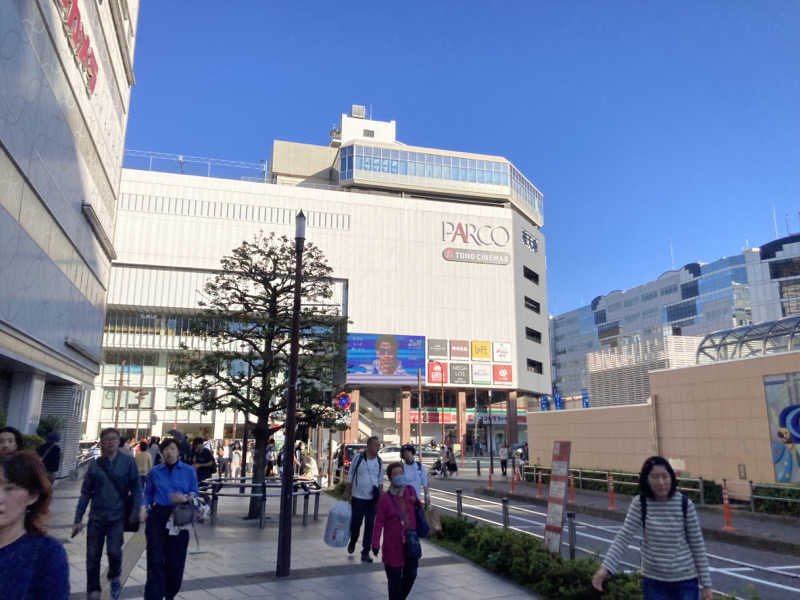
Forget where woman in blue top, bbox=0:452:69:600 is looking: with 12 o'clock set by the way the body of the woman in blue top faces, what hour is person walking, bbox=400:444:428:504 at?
The person walking is roughly at 6 o'clock from the woman in blue top.

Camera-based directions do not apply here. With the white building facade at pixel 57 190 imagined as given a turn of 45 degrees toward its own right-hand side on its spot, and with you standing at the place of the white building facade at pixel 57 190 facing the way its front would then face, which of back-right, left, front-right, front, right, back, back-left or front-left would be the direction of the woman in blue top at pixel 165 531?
front-right

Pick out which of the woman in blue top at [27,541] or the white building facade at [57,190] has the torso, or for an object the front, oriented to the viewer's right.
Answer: the white building facade

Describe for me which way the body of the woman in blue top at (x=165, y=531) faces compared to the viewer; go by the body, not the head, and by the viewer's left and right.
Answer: facing the viewer

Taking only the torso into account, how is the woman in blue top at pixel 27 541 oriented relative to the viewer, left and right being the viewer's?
facing the viewer and to the left of the viewer

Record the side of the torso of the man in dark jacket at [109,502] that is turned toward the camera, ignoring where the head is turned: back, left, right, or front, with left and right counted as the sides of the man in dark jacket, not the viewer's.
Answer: front

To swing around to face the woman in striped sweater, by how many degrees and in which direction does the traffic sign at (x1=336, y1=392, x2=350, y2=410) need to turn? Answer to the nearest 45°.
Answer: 0° — it already faces them

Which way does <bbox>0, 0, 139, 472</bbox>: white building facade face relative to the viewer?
to the viewer's right

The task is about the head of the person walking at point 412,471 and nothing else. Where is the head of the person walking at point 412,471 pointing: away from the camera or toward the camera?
toward the camera

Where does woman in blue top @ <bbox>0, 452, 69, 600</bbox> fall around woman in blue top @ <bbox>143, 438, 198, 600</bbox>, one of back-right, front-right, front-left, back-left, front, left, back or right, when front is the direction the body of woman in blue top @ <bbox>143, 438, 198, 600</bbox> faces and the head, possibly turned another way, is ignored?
front

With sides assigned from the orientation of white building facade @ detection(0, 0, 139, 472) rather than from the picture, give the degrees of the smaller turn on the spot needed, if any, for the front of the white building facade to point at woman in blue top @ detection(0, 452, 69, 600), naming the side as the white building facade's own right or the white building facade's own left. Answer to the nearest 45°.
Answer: approximately 90° to the white building facade's own right

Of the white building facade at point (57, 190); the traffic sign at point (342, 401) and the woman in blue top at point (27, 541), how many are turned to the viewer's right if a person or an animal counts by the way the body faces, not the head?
1

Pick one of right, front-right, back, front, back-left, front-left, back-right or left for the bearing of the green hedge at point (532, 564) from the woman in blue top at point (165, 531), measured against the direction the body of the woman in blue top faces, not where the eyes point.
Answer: left

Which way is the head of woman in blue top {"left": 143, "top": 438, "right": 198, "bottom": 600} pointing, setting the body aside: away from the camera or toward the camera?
toward the camera
